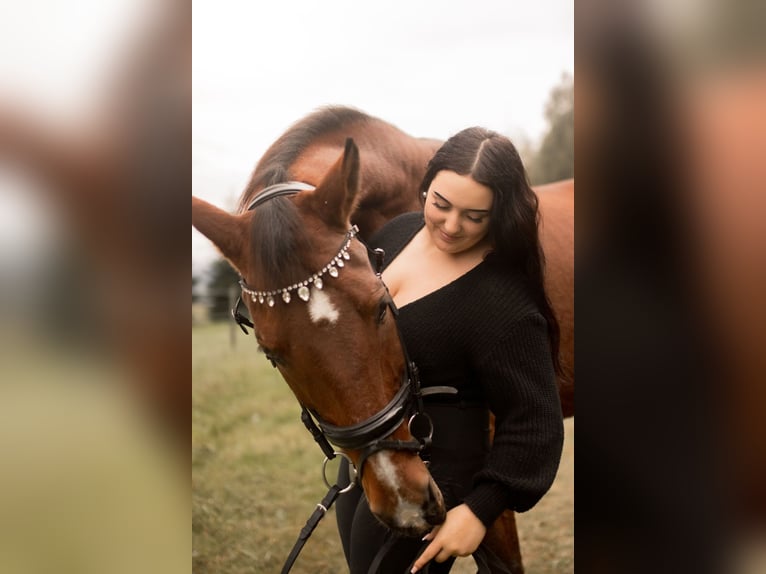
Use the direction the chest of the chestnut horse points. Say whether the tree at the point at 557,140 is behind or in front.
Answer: behind

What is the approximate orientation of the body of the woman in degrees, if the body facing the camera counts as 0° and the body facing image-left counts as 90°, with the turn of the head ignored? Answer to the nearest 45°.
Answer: approximately 45°

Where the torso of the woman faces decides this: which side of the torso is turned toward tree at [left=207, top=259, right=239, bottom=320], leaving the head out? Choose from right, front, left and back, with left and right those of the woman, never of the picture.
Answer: right

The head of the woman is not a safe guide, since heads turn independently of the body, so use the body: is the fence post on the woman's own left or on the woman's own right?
on the woman's own right

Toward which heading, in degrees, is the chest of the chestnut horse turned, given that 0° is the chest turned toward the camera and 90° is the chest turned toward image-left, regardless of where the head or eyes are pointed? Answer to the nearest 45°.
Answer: approximately 45°
